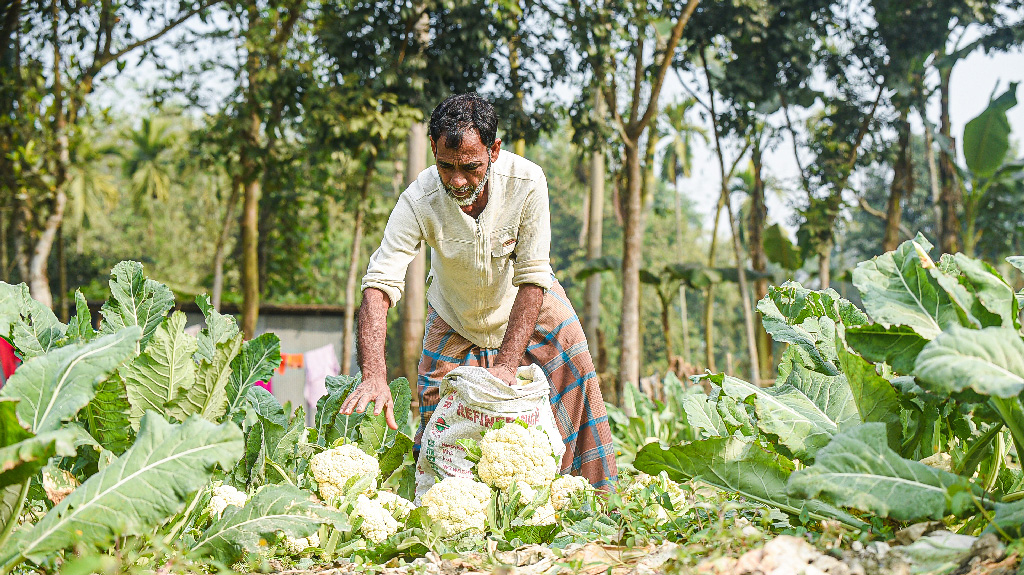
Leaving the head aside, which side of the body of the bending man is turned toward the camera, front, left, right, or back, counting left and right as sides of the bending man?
front

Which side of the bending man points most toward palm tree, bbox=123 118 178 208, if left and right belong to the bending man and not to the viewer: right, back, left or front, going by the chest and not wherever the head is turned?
back

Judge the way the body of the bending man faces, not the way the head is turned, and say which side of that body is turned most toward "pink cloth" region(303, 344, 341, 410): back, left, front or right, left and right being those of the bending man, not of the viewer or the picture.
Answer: back

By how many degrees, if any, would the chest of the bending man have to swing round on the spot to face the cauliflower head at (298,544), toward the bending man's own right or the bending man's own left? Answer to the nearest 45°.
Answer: approximately 45° to the bending man's own right
